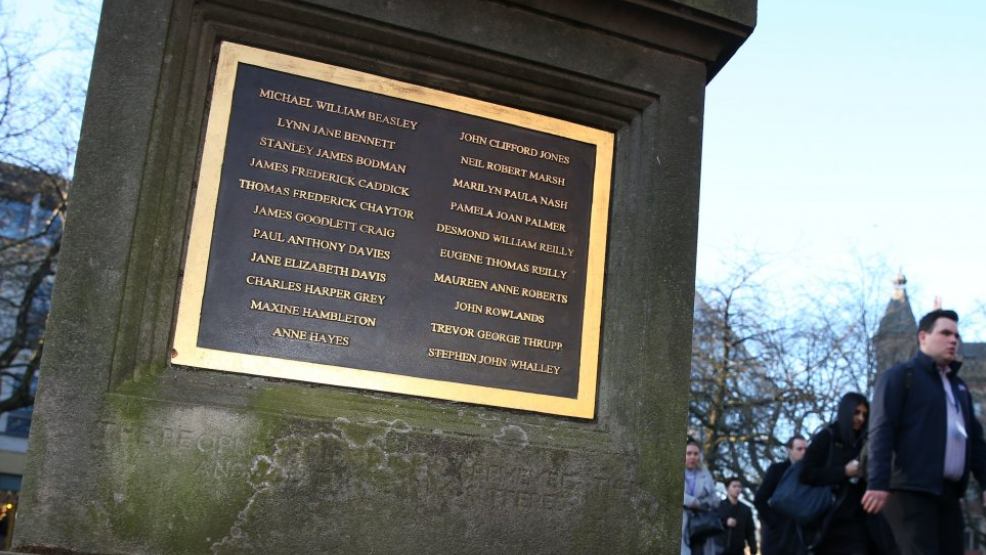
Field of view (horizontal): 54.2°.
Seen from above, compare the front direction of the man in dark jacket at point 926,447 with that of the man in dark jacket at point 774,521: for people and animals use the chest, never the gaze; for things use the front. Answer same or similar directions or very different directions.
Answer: same or similar directions

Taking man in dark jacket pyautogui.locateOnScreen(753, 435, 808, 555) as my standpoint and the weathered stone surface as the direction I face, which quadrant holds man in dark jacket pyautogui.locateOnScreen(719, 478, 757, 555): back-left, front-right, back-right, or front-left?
back-right

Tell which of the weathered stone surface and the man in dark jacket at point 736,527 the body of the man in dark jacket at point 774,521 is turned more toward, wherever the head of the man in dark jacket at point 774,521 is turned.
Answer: the weathered stone surface

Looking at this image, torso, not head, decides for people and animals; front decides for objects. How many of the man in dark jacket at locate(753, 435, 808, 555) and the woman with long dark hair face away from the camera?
0

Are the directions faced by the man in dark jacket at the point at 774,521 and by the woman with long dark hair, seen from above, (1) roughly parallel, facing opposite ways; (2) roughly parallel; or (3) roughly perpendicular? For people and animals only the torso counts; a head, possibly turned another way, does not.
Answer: roughly parallel

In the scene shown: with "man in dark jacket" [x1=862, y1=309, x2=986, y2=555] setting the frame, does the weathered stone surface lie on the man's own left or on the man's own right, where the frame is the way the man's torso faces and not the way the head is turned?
on the man's own right

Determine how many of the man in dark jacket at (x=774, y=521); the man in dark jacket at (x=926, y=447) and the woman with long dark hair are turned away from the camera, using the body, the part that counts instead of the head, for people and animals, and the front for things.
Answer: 0

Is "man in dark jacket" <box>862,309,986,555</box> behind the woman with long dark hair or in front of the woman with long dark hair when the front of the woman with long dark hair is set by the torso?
in front

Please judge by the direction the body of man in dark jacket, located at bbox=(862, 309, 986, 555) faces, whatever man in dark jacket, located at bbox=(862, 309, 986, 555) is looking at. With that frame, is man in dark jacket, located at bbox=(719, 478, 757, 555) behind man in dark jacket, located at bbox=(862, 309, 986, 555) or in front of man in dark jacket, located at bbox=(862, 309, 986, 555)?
behind

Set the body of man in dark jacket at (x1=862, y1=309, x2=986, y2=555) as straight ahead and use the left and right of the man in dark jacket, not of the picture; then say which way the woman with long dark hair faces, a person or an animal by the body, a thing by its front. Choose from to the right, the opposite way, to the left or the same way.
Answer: the same way

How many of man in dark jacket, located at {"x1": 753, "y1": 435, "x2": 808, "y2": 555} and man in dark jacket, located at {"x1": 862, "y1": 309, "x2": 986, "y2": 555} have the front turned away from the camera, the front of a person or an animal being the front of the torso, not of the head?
0

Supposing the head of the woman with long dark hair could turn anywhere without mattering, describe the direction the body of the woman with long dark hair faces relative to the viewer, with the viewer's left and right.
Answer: facing the viewer and to the right of the viewer
